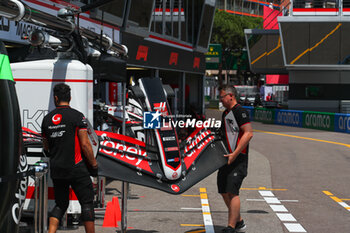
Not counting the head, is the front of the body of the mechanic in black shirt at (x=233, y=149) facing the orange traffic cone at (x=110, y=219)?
yes

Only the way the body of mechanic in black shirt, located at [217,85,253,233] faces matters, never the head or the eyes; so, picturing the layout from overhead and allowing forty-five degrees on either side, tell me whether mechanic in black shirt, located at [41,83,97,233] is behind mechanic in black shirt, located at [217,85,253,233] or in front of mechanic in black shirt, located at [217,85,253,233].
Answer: in front

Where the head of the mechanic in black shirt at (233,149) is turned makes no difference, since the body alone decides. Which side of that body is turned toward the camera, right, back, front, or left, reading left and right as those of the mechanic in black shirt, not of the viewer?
left
